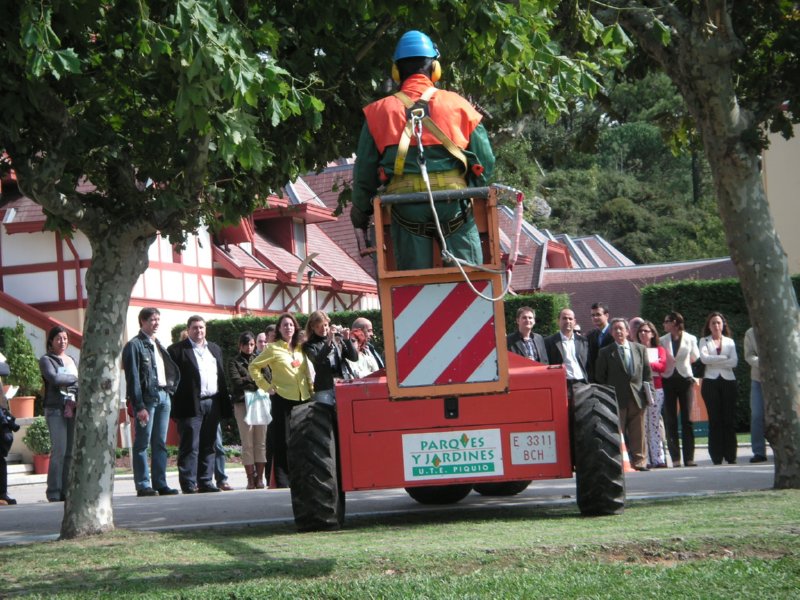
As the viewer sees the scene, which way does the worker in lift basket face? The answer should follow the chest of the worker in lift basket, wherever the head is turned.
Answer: away from the camera

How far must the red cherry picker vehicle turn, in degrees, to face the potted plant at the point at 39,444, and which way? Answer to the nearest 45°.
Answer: approximately 45° to its left

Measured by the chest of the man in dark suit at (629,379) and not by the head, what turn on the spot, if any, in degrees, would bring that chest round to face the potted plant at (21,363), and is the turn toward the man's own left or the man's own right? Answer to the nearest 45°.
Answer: approximately 135° to the man's own right
